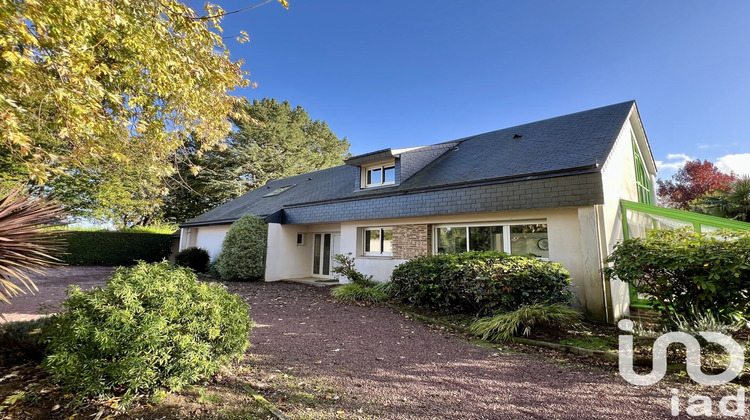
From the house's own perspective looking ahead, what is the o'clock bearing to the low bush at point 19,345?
The low bush is roughly at 12 o'clock from the house.

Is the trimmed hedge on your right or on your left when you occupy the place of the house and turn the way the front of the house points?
on your right

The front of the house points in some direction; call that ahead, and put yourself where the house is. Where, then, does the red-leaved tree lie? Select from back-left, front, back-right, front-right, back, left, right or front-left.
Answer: back

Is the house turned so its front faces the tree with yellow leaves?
yes

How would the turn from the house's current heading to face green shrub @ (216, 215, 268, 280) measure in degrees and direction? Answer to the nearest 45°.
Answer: approximately 45° to its right

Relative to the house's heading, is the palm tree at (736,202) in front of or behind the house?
behind

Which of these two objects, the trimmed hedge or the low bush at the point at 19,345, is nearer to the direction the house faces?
the low bush

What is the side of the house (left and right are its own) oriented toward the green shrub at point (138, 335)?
front

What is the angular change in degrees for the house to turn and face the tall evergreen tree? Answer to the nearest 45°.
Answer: approximately 90° to its right

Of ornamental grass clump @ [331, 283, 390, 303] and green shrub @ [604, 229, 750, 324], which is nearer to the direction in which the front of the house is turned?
the ornamental grass clump

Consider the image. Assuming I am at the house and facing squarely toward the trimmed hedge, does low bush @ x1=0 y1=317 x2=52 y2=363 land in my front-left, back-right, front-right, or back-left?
front-left

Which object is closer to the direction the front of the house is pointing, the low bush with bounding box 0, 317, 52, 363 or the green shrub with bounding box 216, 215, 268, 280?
the low bush

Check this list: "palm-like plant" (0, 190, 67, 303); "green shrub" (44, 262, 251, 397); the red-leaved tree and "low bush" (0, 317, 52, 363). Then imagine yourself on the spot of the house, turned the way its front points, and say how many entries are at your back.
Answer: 1

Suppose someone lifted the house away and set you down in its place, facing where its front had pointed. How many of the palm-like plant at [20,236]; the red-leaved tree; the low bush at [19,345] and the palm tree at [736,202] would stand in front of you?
2

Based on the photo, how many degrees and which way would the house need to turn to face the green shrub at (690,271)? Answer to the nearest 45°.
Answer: approximately 45° to its left

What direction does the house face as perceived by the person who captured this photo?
facing the viewer and to the left of the viewer
